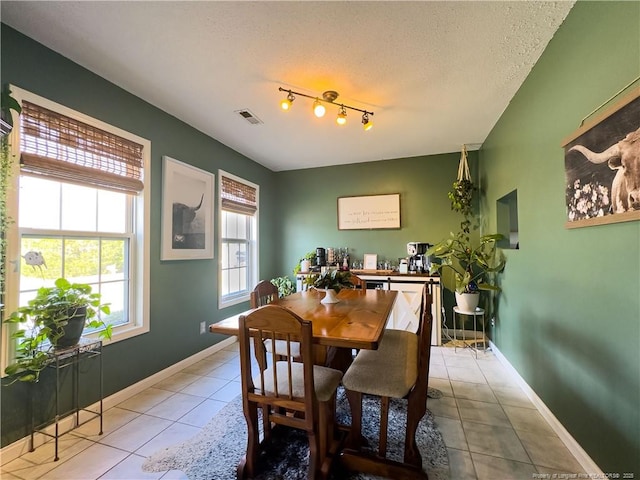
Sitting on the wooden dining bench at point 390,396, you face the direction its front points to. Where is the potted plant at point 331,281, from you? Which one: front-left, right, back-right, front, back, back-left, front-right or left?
front-right

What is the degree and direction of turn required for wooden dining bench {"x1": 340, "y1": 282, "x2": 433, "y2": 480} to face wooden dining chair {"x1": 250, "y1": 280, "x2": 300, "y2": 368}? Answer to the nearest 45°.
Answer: approximately 45° to its right

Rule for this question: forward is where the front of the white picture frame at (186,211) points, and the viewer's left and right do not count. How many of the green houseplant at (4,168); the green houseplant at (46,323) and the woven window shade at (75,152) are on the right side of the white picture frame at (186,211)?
3

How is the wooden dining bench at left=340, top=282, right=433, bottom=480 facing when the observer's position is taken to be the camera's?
facing to the left of the viewer

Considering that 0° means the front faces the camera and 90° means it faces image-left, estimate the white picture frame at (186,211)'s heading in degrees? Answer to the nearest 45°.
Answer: approximately 315°

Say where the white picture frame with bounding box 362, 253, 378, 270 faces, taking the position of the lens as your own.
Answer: facing the viewer

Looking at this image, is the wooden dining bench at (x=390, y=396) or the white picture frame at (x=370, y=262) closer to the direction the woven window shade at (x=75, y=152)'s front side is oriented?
the wooden dining bench

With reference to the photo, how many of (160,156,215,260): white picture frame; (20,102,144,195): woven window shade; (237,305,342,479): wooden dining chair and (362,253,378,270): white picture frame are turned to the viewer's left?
0

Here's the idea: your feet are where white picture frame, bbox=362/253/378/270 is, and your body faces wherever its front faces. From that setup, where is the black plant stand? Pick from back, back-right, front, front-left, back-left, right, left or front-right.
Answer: front-right

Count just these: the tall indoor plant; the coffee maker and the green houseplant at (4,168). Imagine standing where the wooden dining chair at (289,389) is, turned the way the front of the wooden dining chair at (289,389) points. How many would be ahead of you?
2

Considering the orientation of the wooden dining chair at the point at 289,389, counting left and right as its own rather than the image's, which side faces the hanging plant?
front
